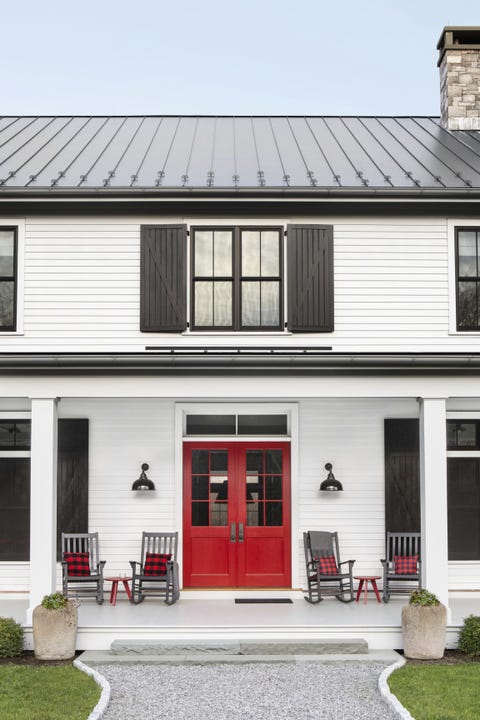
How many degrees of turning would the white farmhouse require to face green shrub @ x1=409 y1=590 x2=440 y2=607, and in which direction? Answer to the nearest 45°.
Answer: approximately 45° to its left

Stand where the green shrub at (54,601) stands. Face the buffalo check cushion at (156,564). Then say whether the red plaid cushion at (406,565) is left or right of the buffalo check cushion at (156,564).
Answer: right

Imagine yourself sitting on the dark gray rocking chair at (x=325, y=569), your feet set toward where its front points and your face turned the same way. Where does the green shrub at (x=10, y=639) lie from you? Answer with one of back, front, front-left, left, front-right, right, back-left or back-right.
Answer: right

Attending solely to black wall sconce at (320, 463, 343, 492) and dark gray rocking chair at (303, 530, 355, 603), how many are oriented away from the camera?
0

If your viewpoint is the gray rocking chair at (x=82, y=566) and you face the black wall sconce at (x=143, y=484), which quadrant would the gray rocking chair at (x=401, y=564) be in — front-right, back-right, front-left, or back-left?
front-right

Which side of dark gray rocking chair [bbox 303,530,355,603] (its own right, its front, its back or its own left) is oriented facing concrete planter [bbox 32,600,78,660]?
right

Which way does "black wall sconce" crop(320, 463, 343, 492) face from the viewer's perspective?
toward the camera

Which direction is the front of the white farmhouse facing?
toward the camera

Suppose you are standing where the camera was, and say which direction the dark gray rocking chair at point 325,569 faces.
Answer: facing the viewer and to the right of the viewer

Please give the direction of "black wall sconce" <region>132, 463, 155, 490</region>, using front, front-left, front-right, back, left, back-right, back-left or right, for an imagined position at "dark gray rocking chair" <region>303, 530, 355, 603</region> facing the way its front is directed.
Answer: back-right

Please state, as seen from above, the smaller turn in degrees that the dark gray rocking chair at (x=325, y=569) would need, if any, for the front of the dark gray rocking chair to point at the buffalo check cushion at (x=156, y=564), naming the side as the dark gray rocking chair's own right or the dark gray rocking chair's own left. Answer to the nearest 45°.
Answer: approximately 135° to the dark gray rocking chair's own right
